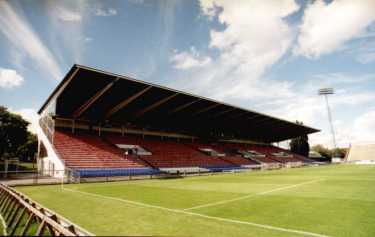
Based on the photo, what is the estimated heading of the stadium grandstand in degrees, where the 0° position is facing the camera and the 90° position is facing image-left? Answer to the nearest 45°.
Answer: approximately 315°
